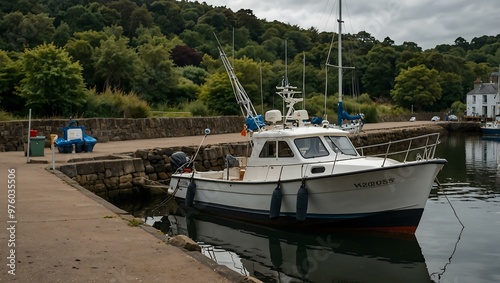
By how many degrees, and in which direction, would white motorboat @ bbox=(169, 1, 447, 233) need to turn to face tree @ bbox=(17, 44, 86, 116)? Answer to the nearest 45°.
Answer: approximately 180°

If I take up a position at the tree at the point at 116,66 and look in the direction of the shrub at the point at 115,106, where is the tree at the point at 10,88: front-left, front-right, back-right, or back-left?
front-right

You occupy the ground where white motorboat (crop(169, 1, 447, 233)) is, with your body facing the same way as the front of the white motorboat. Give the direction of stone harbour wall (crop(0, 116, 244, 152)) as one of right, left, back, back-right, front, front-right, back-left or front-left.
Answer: back

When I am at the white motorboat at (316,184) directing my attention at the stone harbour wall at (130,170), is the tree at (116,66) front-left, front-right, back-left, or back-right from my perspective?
front-right

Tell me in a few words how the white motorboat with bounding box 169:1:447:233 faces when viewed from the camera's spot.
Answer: facing the viewer and to the right of the viewer

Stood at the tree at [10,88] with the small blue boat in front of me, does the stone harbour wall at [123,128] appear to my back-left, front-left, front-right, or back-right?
front-left

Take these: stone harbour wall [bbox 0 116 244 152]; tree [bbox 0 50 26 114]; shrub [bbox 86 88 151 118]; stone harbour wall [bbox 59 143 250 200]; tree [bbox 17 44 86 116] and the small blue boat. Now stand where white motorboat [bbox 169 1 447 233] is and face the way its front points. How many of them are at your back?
6

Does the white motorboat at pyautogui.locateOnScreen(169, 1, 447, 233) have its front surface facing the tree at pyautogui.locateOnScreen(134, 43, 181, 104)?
no

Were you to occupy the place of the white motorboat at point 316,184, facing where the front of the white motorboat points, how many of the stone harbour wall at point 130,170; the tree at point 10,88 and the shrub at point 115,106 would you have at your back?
3
